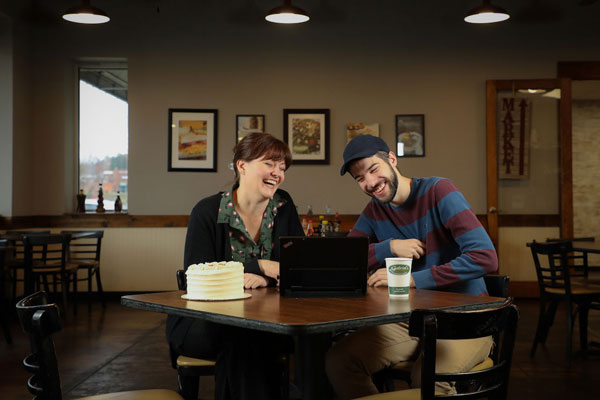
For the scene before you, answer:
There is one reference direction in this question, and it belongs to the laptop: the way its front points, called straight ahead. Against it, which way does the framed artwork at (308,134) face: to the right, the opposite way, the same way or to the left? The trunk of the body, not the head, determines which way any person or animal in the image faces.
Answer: the opposite way

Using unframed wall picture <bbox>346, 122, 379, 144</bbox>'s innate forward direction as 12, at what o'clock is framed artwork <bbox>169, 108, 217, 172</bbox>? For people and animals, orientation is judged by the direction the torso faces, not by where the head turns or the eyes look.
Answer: framed artwork <bbox>169, 108, 217, 172</bbox> is roughly at 3 o'clock from unframed wall picture <bbox>346, 122, 379, 144</bbox>.

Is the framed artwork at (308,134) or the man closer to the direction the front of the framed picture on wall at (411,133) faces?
the man

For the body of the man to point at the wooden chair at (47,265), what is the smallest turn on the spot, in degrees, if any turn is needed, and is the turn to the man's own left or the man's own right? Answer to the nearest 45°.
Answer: approximately 90° to the man's own right

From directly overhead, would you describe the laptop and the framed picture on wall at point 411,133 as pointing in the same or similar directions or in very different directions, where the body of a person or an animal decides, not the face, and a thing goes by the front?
very different directions

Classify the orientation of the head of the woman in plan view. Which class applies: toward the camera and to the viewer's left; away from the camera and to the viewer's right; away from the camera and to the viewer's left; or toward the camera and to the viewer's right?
toward the camera and to the viewer's right

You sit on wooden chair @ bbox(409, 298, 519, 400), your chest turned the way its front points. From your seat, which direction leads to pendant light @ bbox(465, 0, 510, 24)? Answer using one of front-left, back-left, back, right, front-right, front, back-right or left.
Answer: front-right

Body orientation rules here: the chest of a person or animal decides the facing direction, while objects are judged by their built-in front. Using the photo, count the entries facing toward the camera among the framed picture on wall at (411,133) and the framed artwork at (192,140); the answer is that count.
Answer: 2

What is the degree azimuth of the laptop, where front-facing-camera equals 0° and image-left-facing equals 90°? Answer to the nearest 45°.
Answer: approximately 180°

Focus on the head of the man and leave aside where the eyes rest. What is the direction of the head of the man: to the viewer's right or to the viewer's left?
to the viewer's left

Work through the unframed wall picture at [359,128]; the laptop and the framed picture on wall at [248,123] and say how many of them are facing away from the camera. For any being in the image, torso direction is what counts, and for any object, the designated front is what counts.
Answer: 1

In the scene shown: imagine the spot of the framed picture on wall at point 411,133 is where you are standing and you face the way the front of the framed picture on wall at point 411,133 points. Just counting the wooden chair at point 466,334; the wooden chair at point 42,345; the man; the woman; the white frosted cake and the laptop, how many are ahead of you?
6

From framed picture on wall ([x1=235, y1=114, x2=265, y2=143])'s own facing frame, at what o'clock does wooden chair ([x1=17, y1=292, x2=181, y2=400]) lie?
The wooden chair is roughly at 12 o'clock from the framed picture on wall.

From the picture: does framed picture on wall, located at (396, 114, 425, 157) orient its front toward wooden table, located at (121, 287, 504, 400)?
yes
